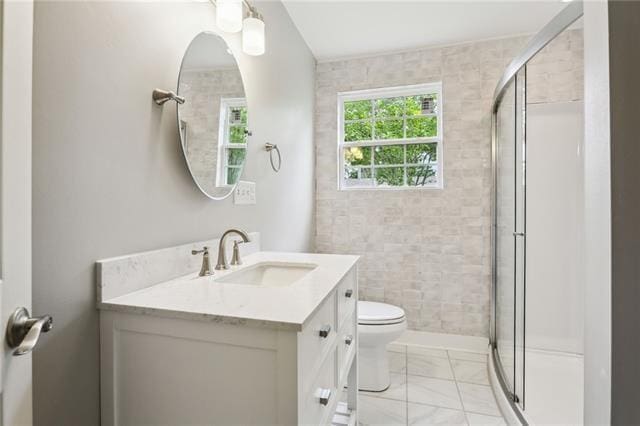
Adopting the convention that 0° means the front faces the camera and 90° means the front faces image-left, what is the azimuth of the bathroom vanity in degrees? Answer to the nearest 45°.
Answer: approximately 315°

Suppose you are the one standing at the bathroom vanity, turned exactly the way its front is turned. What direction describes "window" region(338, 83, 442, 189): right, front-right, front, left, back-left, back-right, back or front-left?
left

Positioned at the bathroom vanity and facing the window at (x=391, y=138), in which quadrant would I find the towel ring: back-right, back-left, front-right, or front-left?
front-left

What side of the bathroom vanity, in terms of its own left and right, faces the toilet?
left

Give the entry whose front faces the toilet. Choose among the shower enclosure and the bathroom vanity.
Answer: the shower enclosure

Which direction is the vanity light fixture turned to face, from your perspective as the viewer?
facing the viewer and to the right of the viewer

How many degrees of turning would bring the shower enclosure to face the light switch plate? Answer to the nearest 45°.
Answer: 0° — it already faces it

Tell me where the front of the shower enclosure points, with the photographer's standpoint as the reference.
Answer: facing the viewer and to the left of the viewer

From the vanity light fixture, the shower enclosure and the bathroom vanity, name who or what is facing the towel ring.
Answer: the shower enclosure

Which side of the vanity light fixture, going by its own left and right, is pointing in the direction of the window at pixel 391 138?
left

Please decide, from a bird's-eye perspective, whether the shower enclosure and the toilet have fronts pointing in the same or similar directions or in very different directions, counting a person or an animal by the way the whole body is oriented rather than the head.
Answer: very different directions

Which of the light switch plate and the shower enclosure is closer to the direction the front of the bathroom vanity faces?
the shower enclosure
